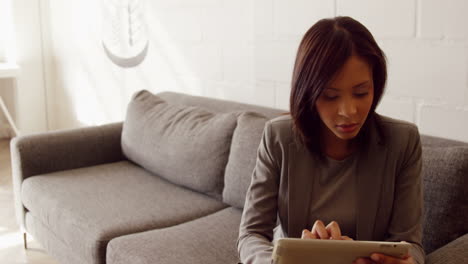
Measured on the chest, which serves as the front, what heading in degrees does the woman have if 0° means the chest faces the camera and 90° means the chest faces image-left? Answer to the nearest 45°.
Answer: approximately 0°
